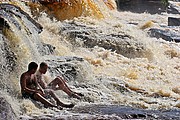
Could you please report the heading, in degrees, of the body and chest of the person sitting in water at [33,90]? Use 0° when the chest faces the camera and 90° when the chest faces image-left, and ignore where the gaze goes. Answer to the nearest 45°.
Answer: approximately 315°

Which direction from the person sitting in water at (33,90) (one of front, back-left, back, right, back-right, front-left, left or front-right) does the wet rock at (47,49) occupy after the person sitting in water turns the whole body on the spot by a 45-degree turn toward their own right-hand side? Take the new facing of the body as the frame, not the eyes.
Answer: back

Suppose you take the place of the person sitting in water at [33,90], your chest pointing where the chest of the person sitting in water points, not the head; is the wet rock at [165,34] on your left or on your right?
on your left

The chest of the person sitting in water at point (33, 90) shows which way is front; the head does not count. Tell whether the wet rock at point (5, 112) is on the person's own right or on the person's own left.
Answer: on the person's own right
